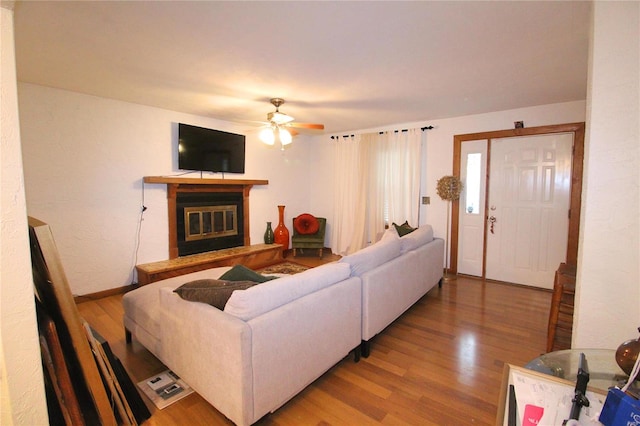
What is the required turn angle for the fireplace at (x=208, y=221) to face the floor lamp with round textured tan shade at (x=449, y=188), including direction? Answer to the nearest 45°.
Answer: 0° — it already faces it

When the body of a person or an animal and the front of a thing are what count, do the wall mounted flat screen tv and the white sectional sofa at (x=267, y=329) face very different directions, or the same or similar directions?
very different directions

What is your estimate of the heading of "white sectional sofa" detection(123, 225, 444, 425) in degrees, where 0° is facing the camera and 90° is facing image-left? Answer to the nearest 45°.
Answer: approximately 135°

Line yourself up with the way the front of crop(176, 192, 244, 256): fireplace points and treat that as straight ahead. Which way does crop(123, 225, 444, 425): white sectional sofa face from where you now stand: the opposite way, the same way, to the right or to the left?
the opposite way

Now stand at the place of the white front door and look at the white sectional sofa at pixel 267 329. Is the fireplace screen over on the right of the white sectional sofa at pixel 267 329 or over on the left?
right

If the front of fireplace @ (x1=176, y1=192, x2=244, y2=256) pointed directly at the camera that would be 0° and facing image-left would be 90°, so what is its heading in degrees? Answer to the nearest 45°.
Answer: approximately 315°

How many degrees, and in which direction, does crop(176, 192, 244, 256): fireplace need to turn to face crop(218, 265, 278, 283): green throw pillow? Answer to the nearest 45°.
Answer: approximately 45° to its right
